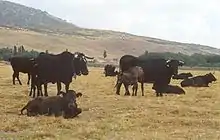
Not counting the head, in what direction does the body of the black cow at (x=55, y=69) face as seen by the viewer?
to the viewer's right

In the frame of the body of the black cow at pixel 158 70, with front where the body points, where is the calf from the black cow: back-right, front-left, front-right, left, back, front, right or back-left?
back-right

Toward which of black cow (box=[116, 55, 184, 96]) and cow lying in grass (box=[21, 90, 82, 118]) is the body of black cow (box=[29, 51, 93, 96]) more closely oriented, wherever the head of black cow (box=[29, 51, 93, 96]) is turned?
the black cow

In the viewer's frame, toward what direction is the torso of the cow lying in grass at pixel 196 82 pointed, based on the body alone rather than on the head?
to the viewer's right

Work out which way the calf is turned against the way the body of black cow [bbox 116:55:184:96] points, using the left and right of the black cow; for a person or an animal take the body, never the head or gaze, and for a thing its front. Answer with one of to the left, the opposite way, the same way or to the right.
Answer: the opposite way

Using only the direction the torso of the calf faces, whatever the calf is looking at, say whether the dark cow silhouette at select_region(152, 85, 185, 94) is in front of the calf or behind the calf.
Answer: behind

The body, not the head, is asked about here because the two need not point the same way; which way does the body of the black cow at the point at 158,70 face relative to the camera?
to the viewer's right
